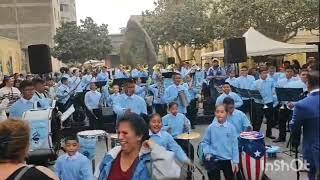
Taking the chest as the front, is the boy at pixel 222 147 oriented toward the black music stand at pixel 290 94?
no

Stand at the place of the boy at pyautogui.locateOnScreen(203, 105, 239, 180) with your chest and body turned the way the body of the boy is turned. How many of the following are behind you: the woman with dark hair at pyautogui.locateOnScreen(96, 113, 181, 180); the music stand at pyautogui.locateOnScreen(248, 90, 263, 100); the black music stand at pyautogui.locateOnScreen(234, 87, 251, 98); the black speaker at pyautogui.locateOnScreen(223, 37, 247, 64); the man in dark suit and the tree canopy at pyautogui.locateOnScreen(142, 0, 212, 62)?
4

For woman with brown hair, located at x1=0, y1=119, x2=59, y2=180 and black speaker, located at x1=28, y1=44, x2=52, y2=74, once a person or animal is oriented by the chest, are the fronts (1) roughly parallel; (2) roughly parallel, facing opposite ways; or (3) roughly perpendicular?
roughly parallel, facing opposite ways

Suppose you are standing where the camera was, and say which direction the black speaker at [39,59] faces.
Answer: facing the viewer

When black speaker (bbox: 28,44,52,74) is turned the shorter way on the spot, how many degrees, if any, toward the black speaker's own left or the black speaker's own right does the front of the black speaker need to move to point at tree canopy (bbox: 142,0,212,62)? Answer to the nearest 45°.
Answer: approximately 135° to the black speaker's own left

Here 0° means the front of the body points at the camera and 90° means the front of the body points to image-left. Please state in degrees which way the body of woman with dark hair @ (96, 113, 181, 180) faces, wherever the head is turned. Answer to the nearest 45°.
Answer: approximately 45°

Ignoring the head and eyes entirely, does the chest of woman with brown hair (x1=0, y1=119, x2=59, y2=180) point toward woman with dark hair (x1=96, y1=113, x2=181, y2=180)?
no

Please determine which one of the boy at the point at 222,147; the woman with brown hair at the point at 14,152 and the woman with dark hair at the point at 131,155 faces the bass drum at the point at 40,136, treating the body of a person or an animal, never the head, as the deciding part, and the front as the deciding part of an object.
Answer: the woman with brown hair at the point at 14,152

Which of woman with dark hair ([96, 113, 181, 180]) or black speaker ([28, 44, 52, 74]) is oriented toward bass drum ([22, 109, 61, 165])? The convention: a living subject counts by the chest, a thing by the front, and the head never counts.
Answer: the black speaker

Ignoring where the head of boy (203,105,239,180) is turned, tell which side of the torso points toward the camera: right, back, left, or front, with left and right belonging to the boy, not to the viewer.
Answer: front

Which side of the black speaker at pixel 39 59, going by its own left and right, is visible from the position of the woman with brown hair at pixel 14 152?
front

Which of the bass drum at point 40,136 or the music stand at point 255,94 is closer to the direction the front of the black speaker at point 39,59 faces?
the bass drum

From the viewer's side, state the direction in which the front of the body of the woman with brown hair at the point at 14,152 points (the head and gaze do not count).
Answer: away from the camera

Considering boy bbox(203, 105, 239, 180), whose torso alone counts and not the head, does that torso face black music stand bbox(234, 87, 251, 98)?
no

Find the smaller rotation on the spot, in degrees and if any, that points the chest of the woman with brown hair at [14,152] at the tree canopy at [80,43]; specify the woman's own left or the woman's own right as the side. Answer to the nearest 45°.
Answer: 0° — they already face it

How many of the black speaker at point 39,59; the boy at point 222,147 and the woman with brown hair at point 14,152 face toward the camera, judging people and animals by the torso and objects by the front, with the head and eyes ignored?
2

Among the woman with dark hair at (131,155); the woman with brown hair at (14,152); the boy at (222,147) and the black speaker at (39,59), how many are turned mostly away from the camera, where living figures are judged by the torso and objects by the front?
1
